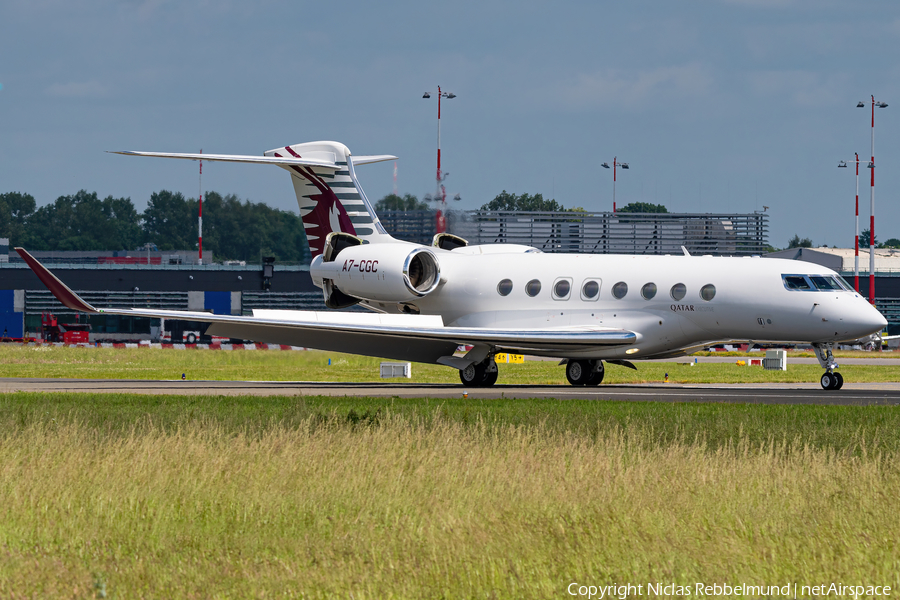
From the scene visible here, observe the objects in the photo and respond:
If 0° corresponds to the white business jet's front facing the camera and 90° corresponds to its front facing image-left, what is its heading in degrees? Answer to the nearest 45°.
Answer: approximately 315°
